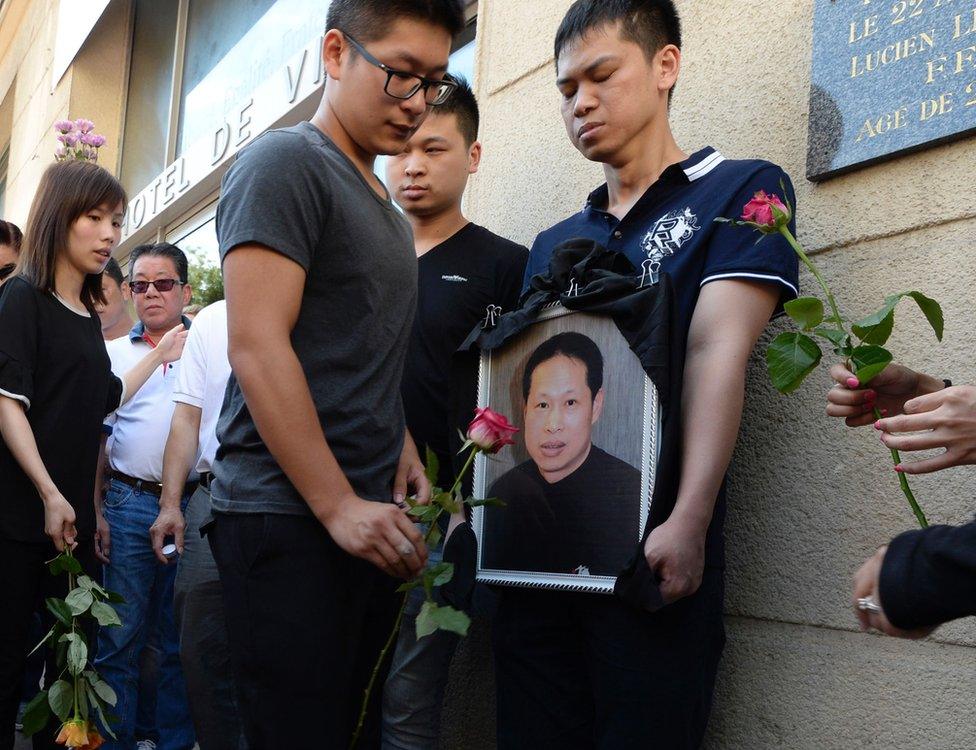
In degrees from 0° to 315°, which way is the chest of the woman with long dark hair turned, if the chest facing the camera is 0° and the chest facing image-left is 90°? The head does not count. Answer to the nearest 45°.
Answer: approximately 315°

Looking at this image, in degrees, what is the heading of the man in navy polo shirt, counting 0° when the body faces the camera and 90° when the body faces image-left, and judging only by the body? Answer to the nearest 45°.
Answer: approximately 45°

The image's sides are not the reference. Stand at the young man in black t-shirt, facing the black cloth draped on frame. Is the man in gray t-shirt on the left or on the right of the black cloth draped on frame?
right

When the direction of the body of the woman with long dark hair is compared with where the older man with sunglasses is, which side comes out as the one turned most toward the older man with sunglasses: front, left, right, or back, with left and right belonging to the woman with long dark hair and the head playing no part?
left

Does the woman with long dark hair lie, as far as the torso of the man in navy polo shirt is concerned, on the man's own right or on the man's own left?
on the man's own right
